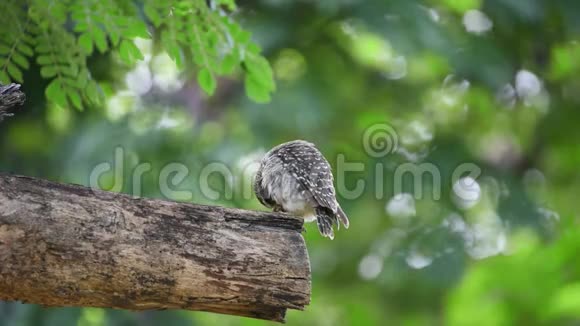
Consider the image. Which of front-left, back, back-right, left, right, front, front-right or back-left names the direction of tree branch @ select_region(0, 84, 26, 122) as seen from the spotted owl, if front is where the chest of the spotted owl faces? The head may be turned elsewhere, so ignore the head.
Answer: front-left

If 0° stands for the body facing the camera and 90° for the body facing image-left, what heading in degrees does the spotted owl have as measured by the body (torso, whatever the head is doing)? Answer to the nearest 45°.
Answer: approximately 90°
